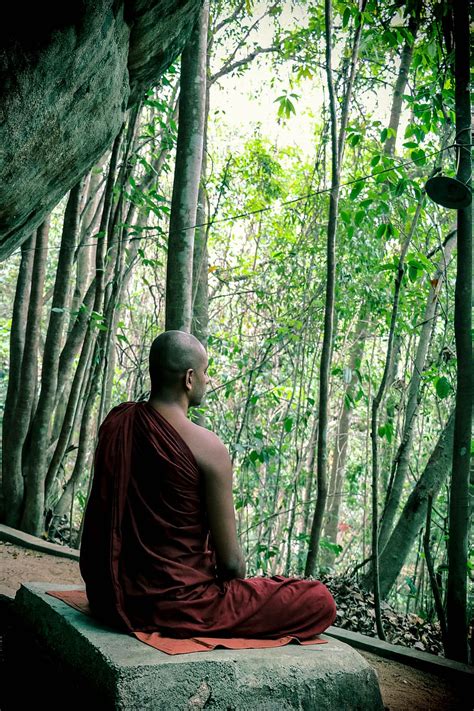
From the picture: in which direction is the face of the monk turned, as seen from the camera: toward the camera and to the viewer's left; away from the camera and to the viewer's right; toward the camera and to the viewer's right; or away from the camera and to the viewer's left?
away from the camera and to the viewer's right

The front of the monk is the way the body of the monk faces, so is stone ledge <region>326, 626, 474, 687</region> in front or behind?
in front

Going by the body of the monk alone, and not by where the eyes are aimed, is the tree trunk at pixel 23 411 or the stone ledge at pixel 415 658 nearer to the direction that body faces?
the stone ledge

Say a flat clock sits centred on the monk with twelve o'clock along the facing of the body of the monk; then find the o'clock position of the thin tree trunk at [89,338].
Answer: The thin tree trunk is roughly at 10 o'clock from the monk.

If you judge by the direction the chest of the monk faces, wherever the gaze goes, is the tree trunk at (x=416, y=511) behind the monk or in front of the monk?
in front

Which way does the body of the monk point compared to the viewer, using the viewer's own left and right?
facing away from the viewer and to the right of the viewer

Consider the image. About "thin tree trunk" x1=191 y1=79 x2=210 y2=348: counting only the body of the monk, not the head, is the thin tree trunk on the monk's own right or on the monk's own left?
on the monk's own left
